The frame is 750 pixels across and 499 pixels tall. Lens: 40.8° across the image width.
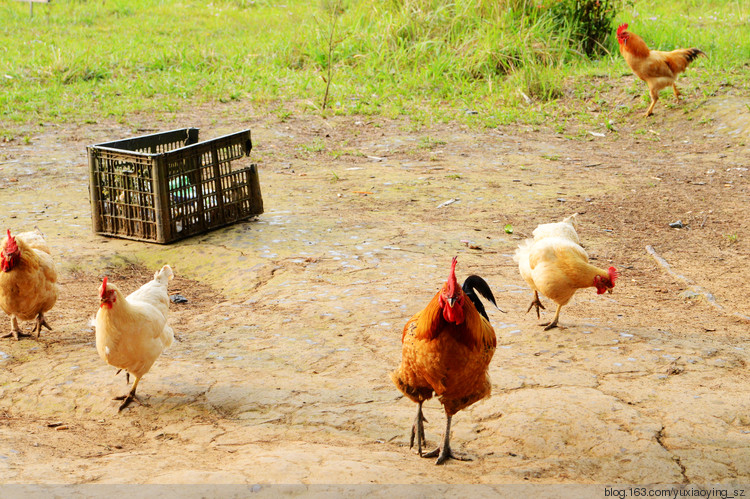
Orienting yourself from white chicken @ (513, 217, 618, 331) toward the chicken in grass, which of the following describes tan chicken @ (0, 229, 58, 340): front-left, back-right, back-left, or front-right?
back-left

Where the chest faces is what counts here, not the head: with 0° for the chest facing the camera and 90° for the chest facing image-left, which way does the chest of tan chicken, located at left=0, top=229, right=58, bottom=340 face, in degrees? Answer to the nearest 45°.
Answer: approximately 45°

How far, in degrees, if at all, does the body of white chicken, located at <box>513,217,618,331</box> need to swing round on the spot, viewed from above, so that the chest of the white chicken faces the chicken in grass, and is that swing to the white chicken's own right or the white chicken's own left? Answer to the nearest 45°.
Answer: approximately 135° to the white chicken's own left

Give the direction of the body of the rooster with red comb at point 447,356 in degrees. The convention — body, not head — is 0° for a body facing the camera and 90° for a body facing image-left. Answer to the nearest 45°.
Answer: approximately 0°

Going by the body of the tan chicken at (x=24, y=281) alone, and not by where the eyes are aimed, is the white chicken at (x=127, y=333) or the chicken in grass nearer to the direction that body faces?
the white chicken

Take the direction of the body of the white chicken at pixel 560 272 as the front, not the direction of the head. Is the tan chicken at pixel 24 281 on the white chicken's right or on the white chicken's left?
on the white chicken's right

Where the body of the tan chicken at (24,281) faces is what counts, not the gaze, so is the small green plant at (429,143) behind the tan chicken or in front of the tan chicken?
behind

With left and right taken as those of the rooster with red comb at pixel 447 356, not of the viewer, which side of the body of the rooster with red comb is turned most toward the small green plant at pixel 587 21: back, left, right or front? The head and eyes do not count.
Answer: back

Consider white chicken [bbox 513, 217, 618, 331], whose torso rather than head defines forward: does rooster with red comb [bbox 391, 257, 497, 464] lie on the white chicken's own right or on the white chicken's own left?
on the white chicken's own right

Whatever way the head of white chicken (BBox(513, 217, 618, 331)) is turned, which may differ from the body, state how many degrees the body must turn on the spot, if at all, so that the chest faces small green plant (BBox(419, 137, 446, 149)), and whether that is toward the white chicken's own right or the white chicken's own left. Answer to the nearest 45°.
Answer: approximately 135° to the white chicken's own left
